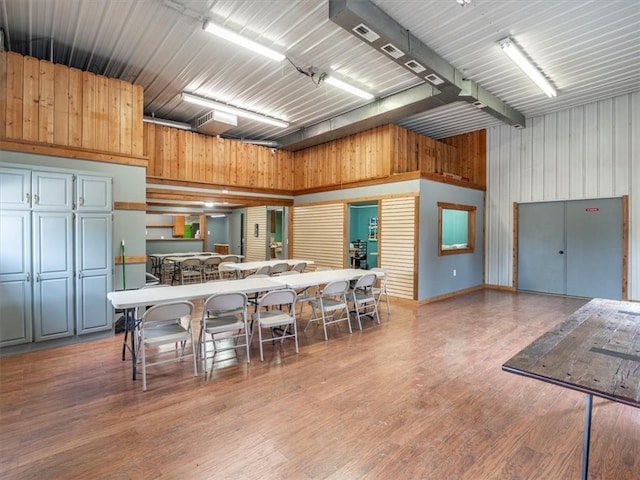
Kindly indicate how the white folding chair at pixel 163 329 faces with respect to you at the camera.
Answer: facing away from the viewer and to the left of the viewer

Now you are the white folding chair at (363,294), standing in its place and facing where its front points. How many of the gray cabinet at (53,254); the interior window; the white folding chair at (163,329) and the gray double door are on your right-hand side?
2

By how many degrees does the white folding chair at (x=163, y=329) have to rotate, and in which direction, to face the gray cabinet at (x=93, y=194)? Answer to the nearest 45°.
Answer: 0° — it already faces it

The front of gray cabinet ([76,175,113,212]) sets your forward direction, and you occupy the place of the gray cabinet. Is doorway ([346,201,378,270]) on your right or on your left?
on your left

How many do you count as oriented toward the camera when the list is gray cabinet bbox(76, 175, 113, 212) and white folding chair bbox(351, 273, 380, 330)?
1

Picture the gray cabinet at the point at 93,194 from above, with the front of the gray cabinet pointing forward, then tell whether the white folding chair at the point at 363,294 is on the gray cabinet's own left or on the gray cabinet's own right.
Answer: on the gray cabinet's own left

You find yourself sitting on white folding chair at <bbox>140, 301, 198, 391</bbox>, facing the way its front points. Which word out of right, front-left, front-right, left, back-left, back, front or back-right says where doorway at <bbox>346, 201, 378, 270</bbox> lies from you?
right

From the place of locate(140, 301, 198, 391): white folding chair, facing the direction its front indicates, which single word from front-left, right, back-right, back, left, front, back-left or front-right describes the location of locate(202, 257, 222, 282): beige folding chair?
front-right
